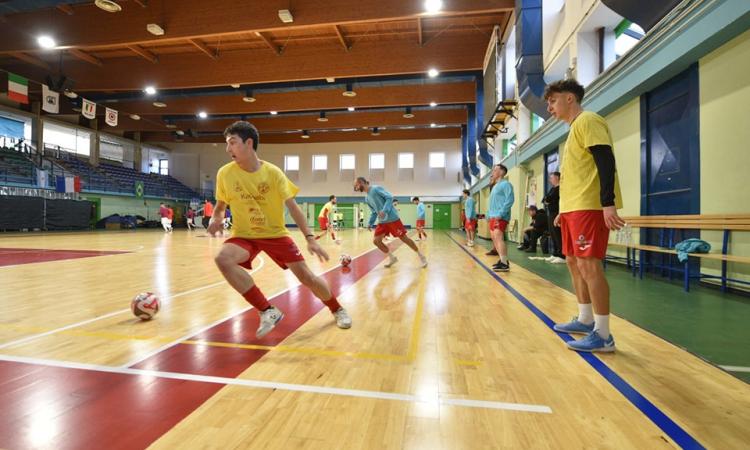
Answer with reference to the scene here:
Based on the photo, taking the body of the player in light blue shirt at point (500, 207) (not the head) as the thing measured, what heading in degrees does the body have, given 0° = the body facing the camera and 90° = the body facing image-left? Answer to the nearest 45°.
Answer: approximately 90°

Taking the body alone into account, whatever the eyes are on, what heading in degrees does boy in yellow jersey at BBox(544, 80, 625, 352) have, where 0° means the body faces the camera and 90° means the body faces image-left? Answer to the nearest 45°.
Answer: approximately 90°

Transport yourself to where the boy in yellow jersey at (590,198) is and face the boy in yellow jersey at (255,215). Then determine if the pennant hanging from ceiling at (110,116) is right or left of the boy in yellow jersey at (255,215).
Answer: right

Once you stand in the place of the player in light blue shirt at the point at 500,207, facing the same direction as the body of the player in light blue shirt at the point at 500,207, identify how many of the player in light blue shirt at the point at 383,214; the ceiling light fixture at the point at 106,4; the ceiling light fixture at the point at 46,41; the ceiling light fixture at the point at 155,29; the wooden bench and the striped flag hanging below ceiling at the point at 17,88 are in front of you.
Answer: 5

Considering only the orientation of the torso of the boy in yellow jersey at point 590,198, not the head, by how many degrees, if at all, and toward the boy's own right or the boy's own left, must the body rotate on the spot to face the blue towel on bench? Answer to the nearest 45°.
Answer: approximately 90° to the boy's own right

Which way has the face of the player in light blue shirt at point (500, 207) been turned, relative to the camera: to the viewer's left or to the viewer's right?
to the viewer's left
